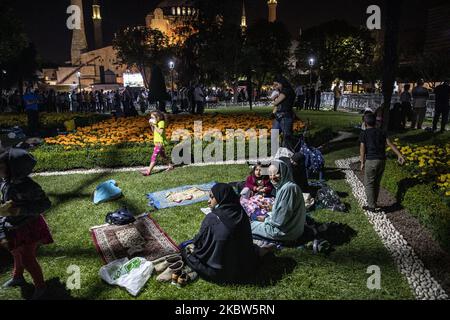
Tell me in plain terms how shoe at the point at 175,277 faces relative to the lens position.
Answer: facing the viewer and to the left of the viewer

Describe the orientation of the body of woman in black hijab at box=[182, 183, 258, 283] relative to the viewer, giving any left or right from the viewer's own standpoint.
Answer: facing away from the viewer and to the left of the viewer

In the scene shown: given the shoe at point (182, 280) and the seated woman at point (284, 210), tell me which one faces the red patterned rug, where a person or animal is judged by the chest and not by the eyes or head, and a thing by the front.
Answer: the seated woman

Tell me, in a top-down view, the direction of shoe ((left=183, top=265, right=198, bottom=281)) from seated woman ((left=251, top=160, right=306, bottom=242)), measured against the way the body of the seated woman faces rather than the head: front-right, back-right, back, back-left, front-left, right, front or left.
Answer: front-left

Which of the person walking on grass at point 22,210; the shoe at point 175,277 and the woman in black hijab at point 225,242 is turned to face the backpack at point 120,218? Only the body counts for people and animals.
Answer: the woman in black hijab

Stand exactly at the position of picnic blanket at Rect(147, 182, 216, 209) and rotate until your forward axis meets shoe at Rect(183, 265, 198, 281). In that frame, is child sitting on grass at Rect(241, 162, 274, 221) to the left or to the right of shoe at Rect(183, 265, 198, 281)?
left

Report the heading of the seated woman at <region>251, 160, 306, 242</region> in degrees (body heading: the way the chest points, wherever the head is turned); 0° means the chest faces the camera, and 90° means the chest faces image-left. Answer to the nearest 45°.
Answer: approximately 90°
